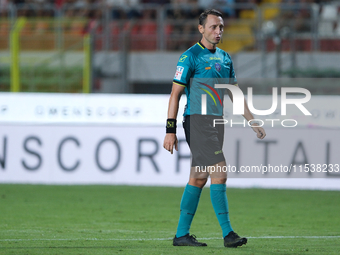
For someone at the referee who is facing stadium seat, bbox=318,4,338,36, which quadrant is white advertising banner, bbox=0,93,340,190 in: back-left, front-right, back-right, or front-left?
front-left

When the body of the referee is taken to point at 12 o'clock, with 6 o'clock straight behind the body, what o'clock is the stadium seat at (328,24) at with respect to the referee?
The stadium seat is roughly at 8 o'clock from the referee.

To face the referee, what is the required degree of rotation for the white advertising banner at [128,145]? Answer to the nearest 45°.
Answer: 0° — it already faces them

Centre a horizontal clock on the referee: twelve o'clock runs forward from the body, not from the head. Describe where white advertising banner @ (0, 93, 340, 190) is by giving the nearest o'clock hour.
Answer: The white advertising banner is roughly at 7 o'clock from the referee.

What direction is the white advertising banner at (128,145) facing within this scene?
toward the camera

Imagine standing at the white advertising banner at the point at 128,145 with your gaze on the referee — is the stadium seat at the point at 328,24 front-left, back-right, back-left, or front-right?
back-left

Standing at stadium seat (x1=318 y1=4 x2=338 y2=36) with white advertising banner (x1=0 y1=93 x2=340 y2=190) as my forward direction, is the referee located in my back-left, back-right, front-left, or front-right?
front-left

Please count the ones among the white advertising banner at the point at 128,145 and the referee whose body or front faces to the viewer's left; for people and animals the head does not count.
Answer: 0

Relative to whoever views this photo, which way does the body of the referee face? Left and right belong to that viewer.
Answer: facing the viewer and to the right of the viewer

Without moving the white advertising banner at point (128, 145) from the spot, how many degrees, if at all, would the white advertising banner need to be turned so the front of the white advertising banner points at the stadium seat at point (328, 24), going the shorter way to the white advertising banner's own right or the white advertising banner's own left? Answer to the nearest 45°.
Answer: approximately 135° to the white advertising banner's own left
